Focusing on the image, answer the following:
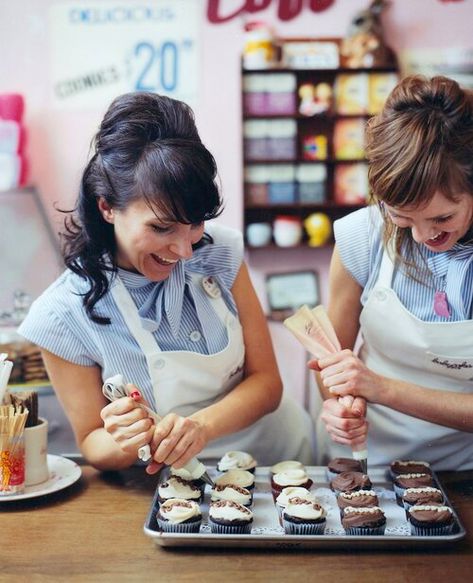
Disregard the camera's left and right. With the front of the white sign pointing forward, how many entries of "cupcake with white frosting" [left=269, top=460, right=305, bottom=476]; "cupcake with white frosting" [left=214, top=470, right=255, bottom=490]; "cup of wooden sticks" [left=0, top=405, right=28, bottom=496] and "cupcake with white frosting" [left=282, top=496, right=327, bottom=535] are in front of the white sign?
4

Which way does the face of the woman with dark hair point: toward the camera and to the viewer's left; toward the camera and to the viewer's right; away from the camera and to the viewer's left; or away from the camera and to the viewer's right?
toward the camera and to the viewer's right

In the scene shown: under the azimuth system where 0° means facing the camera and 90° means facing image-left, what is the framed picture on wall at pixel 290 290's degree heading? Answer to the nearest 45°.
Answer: approximately 0°

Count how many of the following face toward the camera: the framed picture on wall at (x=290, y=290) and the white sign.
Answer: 2

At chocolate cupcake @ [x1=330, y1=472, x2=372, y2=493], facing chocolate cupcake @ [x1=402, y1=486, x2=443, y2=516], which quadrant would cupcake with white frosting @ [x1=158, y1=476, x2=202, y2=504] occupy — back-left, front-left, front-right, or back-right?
back-right

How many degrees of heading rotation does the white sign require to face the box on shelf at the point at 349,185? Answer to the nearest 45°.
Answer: approximately 90° to its left

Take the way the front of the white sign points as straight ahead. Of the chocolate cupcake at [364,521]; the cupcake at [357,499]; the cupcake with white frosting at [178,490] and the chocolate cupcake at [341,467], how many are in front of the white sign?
4
